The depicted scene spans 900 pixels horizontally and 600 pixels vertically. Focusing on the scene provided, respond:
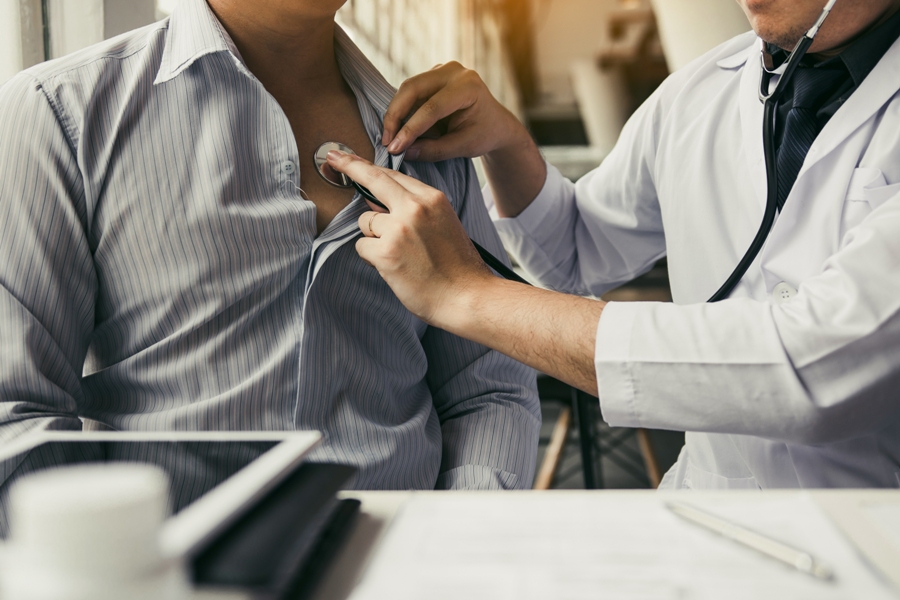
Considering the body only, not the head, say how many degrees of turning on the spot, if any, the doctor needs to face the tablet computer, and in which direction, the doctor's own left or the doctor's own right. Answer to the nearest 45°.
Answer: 0° — they already face it

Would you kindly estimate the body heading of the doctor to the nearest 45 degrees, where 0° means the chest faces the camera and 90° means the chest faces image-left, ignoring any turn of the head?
approximately 45°

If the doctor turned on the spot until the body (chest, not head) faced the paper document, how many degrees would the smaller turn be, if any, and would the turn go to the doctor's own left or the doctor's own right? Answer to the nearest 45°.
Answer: approximately 45° to the doctor's own left
